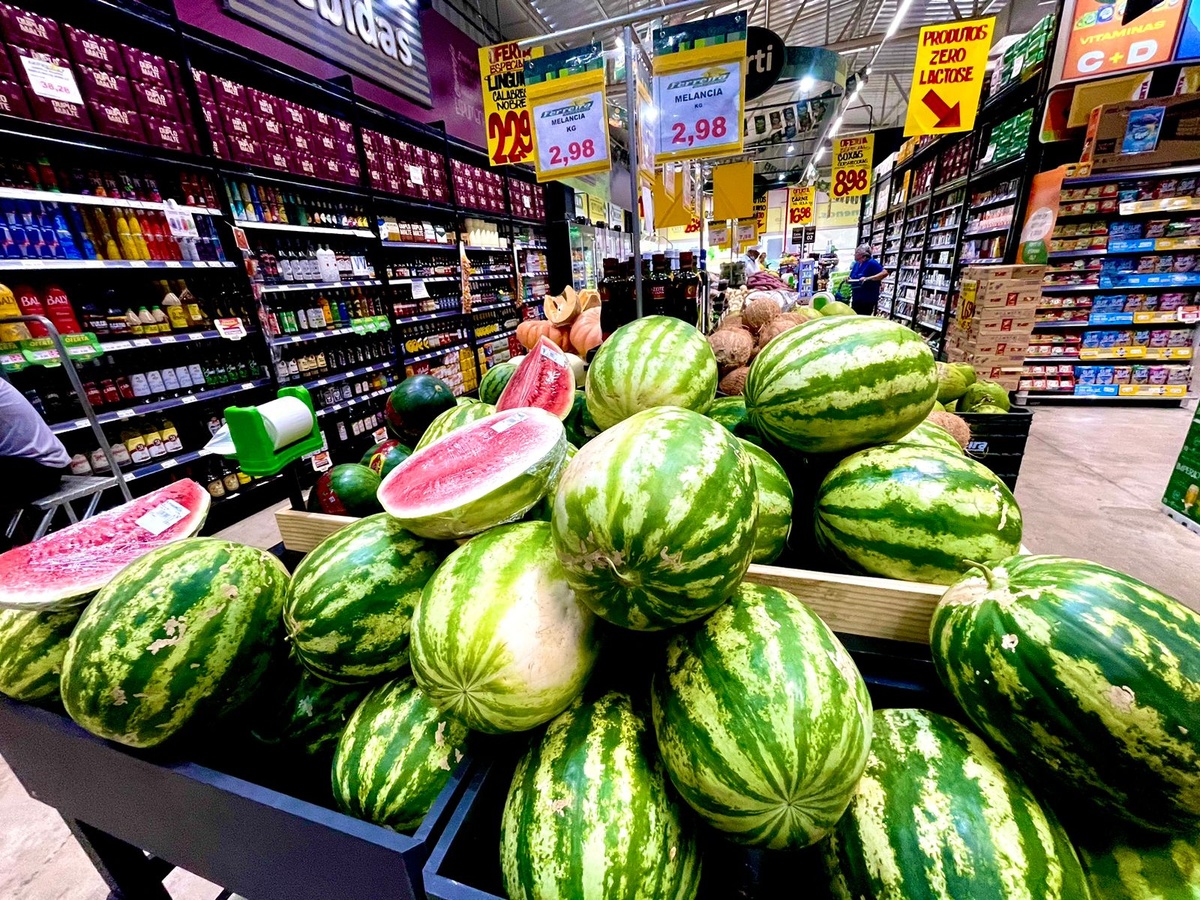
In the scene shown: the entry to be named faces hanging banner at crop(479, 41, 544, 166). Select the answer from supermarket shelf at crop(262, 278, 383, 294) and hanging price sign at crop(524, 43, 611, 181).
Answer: the supermarket shelf

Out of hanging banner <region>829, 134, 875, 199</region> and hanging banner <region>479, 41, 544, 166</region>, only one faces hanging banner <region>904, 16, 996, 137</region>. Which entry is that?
hanging banner <region>829, 134, 875, 199</region>

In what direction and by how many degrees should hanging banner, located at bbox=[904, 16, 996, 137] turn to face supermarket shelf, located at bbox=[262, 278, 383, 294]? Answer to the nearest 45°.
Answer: approximately 45° to its right

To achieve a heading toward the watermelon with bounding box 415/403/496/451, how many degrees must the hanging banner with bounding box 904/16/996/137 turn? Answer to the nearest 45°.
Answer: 0° — it already faces it

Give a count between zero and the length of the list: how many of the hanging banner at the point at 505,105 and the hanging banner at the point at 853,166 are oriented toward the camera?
2

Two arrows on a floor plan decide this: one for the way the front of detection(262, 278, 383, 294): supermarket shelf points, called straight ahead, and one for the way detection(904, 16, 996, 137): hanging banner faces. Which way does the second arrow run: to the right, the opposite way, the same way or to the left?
to the right

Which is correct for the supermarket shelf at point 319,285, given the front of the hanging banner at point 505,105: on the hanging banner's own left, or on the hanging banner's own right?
on the hanging banner's own right

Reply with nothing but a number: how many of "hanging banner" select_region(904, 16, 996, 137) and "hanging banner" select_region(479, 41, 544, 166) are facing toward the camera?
2

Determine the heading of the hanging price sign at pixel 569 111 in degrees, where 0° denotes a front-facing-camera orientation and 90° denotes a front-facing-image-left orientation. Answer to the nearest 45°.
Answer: approximately 0°

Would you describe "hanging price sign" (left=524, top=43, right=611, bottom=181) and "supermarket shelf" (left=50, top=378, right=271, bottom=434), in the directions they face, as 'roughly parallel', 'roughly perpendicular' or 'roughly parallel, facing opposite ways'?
roughly perpendicular
